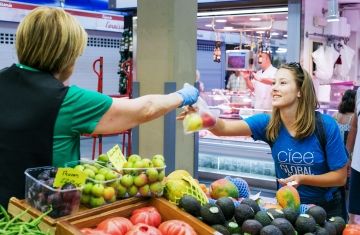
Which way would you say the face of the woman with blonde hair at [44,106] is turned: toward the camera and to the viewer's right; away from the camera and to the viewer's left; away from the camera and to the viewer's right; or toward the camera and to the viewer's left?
away from the camera and to the viewer's right

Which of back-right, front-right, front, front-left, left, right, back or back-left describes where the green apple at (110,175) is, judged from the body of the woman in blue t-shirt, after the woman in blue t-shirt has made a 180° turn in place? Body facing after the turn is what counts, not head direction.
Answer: back

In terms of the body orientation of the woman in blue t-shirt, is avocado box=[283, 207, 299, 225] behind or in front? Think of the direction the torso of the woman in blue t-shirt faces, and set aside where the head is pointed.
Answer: in front

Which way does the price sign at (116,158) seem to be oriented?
toward the camera

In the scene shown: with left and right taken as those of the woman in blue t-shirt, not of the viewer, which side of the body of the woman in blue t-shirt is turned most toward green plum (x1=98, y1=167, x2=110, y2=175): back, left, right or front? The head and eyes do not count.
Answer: front

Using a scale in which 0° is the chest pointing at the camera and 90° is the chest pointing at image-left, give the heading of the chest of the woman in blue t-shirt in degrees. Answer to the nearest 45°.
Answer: approximately 45°

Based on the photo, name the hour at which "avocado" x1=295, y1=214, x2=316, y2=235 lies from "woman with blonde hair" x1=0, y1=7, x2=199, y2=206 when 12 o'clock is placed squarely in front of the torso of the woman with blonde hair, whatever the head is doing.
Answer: The avocado is roughly at 2 o'clock from the woman with blonde hair.

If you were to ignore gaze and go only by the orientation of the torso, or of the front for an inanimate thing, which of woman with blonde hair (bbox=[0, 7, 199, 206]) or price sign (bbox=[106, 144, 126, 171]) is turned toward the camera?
the price sign

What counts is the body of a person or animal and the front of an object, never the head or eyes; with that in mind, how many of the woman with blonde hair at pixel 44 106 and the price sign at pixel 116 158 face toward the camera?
1

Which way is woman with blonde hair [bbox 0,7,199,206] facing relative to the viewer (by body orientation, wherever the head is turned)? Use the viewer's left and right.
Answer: facing away from the viewer and to the right of the viewer

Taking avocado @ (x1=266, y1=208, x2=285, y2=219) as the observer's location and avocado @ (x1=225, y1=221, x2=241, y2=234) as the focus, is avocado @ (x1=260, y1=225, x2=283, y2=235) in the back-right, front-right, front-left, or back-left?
front-left

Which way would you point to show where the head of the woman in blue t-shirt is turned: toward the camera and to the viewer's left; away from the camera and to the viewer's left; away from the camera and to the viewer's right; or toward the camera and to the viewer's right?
toward the camera and to the viewer's left
